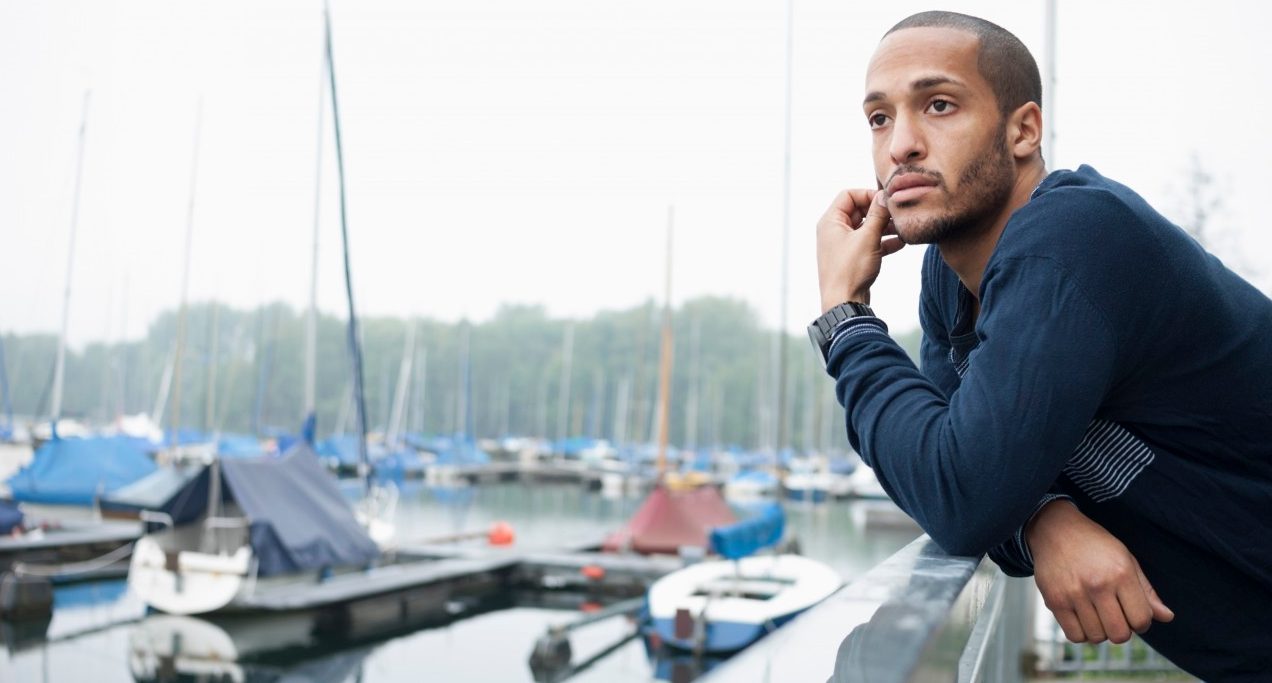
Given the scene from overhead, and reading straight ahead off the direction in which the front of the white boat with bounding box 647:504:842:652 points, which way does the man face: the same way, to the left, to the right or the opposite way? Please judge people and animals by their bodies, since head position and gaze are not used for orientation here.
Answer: the opposite way

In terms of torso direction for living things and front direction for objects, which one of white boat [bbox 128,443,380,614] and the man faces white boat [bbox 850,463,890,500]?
white boat [bbox 128,443,380,614]

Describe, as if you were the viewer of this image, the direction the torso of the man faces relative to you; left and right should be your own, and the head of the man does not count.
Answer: facing the viewer and to the left of the viewer

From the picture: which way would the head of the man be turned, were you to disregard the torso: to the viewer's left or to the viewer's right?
to the viewer's left

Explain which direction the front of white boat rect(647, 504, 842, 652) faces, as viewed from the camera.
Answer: facing away from the viewer and to the right of the viewer
